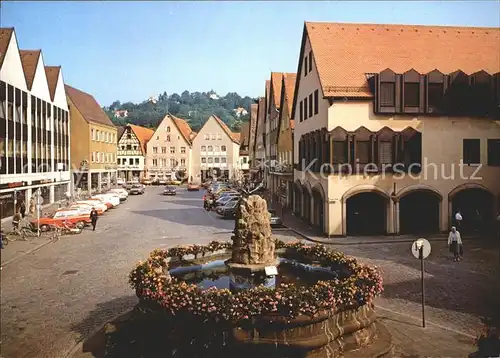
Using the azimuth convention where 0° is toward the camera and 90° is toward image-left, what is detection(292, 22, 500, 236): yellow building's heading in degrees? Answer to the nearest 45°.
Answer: approximately 0°

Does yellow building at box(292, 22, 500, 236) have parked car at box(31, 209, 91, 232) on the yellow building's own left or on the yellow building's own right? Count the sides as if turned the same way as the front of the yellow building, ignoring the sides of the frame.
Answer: on the yellow building's own right

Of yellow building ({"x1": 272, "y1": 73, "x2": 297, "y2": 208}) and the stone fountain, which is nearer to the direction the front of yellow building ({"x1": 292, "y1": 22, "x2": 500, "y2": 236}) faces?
the stone fountain

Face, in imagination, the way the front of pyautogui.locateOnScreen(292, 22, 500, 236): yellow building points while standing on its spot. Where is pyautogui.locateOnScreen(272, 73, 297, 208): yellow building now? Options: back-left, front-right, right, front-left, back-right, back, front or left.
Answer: back-right
